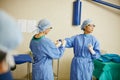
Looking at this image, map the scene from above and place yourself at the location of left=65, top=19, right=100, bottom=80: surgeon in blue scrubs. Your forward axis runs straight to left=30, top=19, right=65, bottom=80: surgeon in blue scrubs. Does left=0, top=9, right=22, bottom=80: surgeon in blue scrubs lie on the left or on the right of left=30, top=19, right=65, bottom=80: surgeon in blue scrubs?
left

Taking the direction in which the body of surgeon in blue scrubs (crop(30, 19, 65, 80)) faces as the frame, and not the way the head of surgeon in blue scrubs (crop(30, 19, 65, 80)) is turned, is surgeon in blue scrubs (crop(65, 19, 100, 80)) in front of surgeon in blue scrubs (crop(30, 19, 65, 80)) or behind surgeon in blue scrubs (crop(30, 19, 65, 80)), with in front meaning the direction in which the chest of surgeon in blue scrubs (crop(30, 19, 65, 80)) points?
in front

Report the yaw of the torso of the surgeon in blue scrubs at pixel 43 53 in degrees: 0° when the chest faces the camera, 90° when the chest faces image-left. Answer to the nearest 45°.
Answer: approximately 225°

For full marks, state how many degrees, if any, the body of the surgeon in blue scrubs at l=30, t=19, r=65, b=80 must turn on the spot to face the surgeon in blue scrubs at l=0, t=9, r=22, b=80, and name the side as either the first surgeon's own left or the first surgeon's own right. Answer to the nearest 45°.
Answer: approximately 135° to the first surgeon's own right
